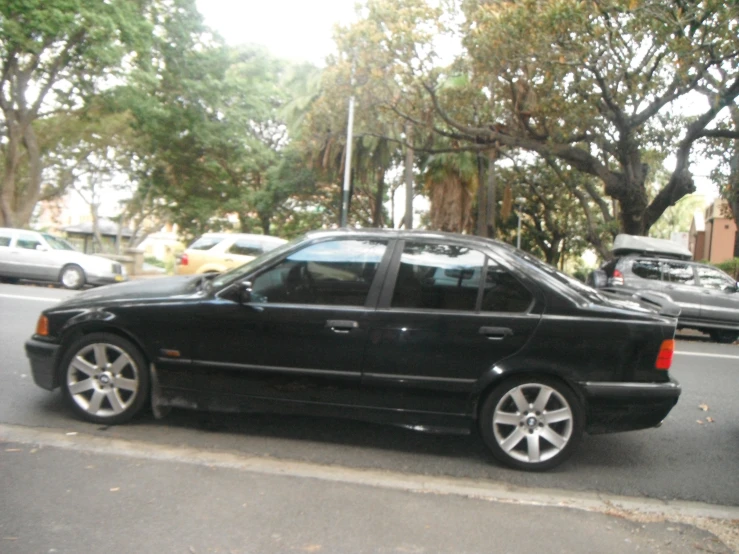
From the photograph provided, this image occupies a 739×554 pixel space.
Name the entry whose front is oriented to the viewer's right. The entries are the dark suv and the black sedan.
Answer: the dark suv

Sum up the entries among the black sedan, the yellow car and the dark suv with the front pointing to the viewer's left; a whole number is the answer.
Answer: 1

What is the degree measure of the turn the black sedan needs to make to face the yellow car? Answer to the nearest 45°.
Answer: approximately 90° to its right

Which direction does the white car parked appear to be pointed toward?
to the viewer's right

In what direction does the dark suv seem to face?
to the viewer's right

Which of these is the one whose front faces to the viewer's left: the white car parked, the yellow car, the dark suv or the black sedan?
the black sedan

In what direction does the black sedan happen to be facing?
to the viewer's left

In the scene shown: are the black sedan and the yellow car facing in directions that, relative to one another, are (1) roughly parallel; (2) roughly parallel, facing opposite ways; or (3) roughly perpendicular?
roughly parallel, facing opposite ways

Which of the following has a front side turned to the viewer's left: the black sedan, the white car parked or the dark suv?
the black sedan

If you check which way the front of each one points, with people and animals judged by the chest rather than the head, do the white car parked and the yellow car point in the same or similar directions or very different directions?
same or similar directions

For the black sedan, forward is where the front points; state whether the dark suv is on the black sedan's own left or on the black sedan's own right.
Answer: on the black sedan's own right

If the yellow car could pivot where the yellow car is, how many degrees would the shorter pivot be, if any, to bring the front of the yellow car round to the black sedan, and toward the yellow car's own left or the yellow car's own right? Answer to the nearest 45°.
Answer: approximately 90° to the yellow car's own right

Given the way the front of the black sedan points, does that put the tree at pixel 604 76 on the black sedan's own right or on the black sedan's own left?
on the black sedan's own right

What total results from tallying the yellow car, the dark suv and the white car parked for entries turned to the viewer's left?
0

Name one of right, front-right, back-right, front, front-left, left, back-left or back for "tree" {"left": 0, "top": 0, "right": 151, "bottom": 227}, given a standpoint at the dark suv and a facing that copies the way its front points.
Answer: back

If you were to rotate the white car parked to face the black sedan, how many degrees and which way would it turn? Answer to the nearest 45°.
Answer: approximately 90° to its right

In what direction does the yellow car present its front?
to the viewer's right
